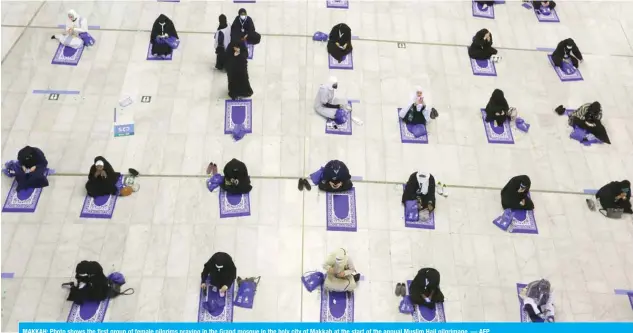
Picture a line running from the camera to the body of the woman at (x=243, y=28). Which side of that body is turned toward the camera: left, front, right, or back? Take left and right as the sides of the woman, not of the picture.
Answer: front

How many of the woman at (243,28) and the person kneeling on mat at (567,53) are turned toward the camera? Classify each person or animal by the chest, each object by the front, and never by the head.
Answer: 2

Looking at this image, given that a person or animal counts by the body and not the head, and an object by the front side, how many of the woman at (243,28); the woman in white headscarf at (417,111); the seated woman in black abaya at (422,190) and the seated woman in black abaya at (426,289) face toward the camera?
4

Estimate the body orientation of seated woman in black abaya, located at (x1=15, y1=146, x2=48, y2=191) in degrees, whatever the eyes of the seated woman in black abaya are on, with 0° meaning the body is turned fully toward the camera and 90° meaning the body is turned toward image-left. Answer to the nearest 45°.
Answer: approximately 0°

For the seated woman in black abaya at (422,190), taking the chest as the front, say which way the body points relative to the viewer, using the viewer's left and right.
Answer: facing the viewer

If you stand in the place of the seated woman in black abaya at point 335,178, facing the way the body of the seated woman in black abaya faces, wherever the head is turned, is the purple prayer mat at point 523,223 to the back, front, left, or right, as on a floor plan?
left

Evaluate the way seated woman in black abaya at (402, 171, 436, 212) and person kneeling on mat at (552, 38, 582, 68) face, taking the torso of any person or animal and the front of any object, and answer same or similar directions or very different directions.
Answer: same or similar directions

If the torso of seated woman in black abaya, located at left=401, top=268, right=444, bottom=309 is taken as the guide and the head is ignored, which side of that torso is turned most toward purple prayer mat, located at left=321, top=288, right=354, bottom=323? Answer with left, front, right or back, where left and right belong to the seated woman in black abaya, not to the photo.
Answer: right

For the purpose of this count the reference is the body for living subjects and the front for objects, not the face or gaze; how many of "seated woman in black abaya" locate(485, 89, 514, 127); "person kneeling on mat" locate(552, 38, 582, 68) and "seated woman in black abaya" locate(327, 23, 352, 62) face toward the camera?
3

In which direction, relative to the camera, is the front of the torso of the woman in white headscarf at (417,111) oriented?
toward the camera
